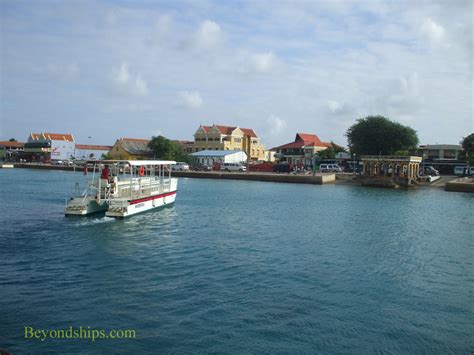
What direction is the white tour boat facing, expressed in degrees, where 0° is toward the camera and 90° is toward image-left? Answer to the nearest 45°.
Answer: approximately 225°
